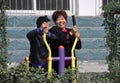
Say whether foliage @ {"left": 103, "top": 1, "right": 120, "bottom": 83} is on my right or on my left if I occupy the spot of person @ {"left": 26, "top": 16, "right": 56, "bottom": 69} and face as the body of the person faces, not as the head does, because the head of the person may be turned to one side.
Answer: on my left

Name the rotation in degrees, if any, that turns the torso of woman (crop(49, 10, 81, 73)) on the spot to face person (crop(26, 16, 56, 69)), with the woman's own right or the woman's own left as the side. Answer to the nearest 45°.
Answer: approximately 135° to the woman's own right

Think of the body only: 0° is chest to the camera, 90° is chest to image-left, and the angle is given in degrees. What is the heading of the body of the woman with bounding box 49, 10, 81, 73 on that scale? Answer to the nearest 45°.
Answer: approximately 315°

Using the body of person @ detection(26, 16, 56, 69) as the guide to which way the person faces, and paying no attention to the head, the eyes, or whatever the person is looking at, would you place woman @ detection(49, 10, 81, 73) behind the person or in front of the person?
in front

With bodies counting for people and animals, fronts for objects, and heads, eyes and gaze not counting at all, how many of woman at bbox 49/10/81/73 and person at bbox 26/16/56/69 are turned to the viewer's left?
0

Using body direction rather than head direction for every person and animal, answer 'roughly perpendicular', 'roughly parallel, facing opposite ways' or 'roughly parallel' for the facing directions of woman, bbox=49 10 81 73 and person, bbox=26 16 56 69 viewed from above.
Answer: roughly parallel

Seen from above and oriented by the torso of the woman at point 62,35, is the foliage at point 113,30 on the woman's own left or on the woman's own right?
on the woman's own left

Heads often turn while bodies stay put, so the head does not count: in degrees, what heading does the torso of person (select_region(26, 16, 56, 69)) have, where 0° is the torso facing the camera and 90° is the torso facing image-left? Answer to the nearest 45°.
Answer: approximately 315°
